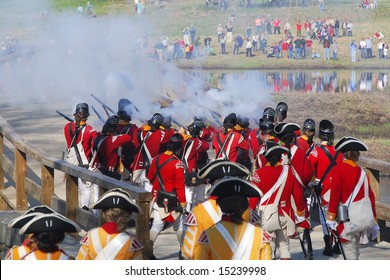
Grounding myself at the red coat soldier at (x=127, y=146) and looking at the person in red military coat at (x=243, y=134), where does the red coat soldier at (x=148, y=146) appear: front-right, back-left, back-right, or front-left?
front-right

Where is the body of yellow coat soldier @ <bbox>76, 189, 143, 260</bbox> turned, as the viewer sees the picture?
away from the camera

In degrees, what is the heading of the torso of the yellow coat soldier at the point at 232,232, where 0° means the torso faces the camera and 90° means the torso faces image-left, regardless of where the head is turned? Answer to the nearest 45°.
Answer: approximately 180°

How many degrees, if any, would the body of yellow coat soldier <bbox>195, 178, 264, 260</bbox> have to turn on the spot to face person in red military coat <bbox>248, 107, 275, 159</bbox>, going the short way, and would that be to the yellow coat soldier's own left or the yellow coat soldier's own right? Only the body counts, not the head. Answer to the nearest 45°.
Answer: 0° — they already face them

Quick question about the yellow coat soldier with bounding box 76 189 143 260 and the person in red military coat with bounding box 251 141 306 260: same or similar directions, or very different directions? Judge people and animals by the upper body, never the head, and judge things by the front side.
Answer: same or similar directions

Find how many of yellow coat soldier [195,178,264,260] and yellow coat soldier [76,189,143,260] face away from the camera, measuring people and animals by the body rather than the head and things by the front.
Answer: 2

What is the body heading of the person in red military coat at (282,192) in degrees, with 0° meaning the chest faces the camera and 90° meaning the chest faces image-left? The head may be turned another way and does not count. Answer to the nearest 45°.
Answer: approximately 180°

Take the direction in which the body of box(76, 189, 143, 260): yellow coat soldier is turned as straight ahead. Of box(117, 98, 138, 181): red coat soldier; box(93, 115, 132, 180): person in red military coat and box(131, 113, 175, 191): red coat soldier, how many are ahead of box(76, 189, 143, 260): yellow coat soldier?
3

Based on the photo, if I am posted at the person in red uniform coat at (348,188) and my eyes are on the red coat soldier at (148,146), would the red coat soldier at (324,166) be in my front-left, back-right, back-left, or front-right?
front-right

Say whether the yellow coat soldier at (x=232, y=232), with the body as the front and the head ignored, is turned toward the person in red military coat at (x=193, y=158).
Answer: yes

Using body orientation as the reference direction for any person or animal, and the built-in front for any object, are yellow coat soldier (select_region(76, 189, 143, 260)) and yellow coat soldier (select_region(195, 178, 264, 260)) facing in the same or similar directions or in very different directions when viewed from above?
same or similar directions

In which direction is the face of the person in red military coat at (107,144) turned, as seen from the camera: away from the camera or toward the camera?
away from the camera
